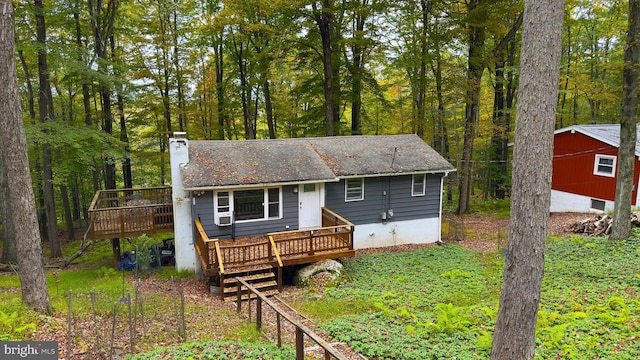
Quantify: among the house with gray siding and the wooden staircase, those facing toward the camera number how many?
2

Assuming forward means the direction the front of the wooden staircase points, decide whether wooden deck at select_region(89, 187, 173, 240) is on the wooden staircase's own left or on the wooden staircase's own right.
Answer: on the wooden staircase's own right

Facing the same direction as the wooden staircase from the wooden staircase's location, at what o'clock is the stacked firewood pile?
The stacked firewood pile is roughly at 9 o'clock from the wooden staircase.

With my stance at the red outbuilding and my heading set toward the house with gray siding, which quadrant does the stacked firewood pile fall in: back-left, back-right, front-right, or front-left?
front-left

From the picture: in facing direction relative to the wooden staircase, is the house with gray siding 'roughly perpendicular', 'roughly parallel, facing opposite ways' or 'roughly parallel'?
roughly parallel

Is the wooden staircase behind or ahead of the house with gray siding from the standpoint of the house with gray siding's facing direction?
ahead

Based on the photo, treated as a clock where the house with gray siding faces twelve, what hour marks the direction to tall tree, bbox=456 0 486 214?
The tall tree is roughly at 8 o'clock from the house with gray siding.

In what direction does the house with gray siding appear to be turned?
toward the camera

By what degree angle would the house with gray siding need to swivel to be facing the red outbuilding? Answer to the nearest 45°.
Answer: approximately 90° to its left

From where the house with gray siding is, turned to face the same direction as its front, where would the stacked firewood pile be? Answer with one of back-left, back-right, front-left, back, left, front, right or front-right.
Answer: left

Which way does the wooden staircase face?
toward the camera
